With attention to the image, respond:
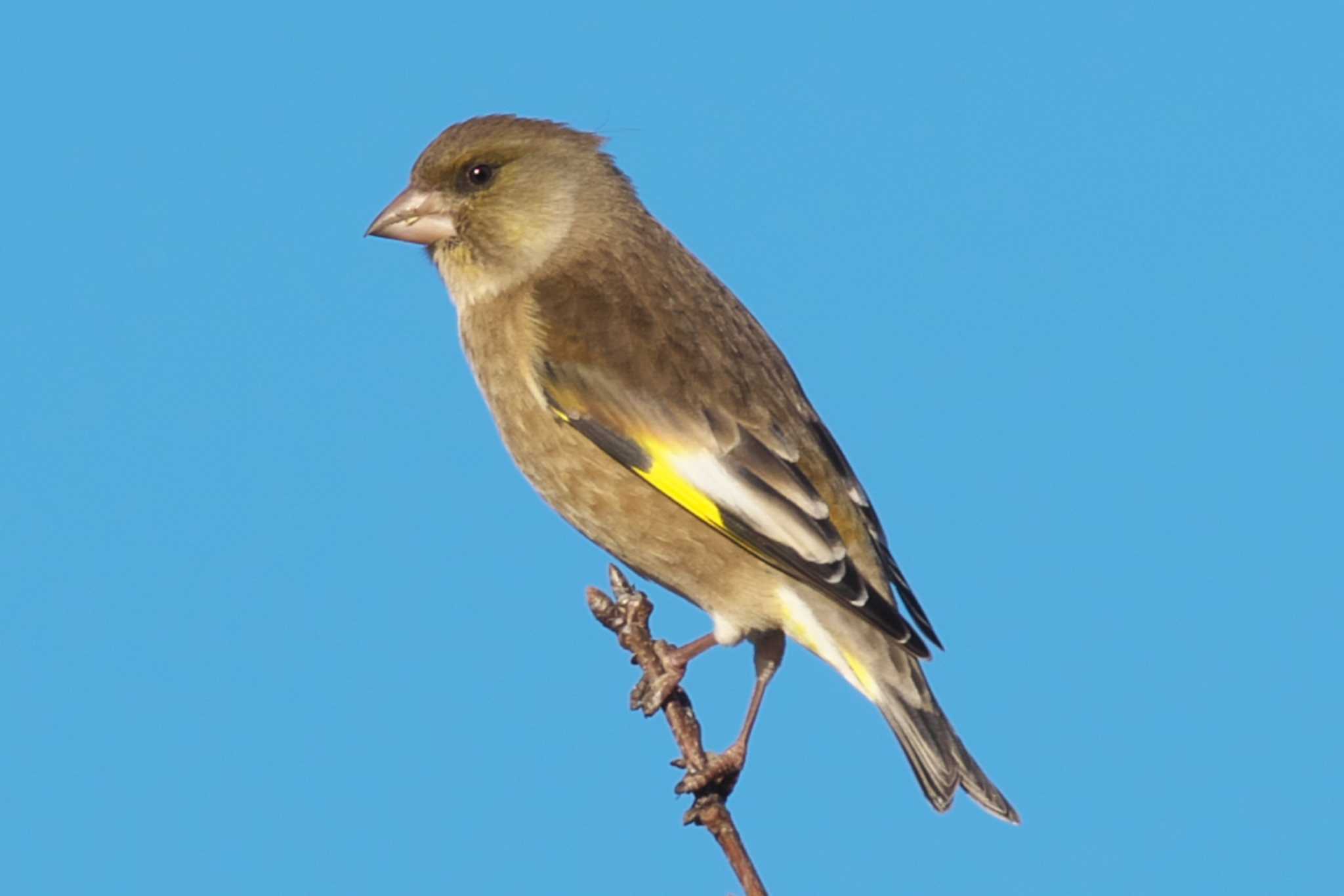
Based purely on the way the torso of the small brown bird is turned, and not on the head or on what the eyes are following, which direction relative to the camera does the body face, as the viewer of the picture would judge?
to the viewer's left
